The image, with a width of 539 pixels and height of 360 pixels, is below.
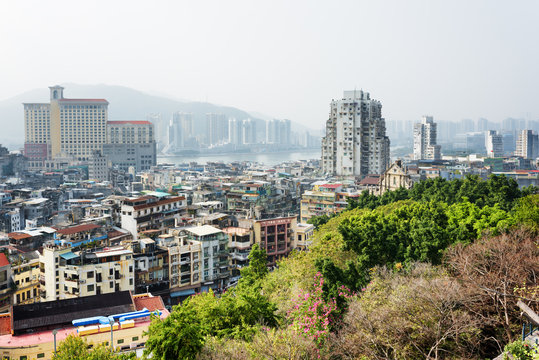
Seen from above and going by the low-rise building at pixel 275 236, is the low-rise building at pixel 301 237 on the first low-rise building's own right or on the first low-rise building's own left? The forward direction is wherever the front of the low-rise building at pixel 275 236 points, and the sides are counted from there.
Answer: on the first low-rise building's own left

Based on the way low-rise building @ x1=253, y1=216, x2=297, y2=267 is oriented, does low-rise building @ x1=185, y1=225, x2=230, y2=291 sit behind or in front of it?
in front

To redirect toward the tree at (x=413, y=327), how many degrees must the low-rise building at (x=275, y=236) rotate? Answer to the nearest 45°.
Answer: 0° — it already faces it

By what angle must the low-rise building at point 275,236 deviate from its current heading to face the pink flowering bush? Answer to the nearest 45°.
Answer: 0° — it already faces it

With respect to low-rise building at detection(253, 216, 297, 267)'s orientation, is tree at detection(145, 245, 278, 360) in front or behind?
in front

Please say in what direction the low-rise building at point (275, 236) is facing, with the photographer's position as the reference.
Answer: facing the viewer

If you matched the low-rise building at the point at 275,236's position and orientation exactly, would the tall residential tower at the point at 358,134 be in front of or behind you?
behind

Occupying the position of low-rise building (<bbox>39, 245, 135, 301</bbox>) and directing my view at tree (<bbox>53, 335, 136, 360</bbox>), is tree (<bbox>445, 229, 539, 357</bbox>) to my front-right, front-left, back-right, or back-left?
front-left

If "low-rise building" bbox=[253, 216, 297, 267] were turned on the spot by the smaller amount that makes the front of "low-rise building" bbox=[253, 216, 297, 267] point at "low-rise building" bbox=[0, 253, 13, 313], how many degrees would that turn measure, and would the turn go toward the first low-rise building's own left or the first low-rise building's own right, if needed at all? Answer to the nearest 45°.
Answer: approximately 45° to the first low-rise building's own right
